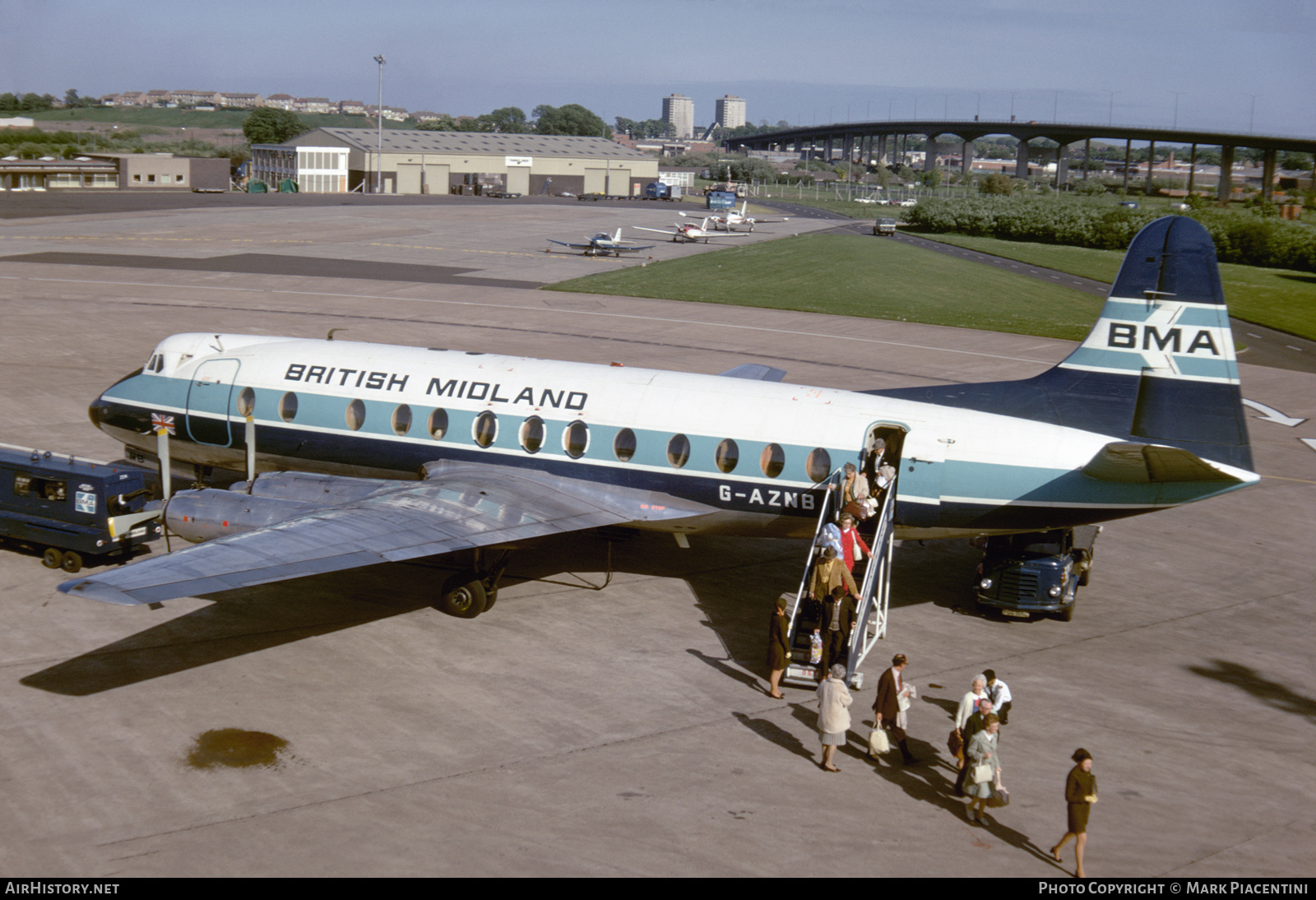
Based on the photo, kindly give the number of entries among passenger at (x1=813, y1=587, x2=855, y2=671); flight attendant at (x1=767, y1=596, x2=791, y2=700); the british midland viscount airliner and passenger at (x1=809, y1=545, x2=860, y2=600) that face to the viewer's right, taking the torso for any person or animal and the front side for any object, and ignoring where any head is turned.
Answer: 1

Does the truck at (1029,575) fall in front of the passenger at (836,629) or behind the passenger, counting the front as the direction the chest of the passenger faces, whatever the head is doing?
behind

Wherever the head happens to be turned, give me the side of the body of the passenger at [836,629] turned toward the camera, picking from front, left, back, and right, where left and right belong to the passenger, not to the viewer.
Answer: front

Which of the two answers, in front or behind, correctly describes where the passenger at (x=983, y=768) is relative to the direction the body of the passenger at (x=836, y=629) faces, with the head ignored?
in front

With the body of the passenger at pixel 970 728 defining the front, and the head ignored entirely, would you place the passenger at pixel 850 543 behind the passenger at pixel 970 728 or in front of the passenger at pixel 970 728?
behind

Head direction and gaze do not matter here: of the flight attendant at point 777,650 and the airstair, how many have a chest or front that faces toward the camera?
1

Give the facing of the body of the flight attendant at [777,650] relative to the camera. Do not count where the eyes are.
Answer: to the viewer's right

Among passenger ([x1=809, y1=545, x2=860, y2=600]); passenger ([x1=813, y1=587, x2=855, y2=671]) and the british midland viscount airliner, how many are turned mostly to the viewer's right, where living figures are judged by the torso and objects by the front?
0

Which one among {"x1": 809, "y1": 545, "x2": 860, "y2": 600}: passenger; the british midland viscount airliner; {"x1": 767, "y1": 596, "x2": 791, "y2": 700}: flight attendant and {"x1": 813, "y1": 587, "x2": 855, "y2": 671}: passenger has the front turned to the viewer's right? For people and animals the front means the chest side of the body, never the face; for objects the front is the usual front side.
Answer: {"x1": 767, "y1": 596, "x2": 791, "y2": 700}: flight attendant

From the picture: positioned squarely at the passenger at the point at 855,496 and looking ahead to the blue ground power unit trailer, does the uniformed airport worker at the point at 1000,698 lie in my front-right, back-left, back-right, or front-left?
back-left

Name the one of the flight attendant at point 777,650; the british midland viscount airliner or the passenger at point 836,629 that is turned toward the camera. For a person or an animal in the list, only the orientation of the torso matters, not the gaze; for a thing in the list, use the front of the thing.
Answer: the passenger at point 836,629

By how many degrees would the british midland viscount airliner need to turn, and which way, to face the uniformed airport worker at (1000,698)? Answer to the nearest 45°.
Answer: approximately 180°

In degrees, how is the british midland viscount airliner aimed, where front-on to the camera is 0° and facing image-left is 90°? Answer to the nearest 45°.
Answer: approximately 135°
